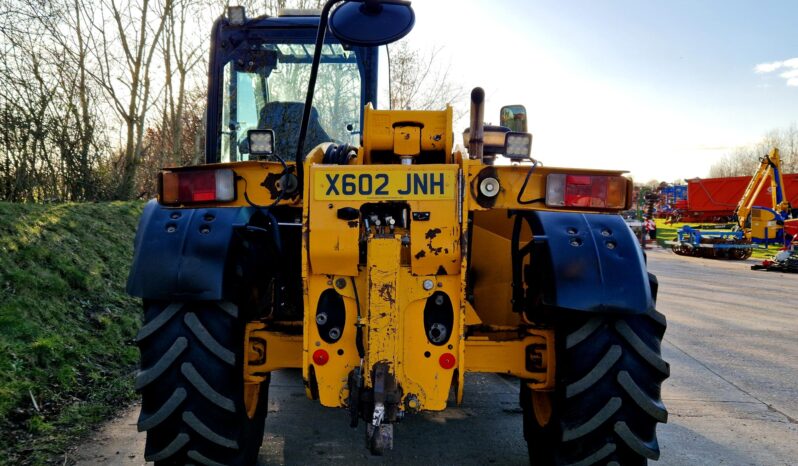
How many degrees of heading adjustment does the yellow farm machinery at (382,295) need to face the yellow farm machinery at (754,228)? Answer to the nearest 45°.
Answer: approximately 45° to its right

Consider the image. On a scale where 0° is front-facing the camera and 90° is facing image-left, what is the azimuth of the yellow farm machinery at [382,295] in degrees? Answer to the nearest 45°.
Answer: approximately 180°
